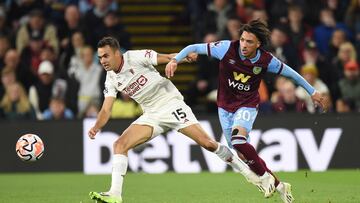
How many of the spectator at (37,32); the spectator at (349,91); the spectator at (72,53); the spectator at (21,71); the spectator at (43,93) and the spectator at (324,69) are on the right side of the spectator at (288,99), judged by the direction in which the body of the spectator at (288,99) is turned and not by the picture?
4

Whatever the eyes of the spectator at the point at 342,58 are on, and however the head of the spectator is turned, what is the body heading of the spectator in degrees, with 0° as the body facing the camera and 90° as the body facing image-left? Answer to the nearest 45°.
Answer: approximately 0°

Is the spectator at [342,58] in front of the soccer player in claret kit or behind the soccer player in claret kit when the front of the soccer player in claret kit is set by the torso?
behind

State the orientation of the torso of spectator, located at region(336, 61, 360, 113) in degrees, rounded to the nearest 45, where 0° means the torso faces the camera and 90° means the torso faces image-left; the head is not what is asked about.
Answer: approximately 0°
